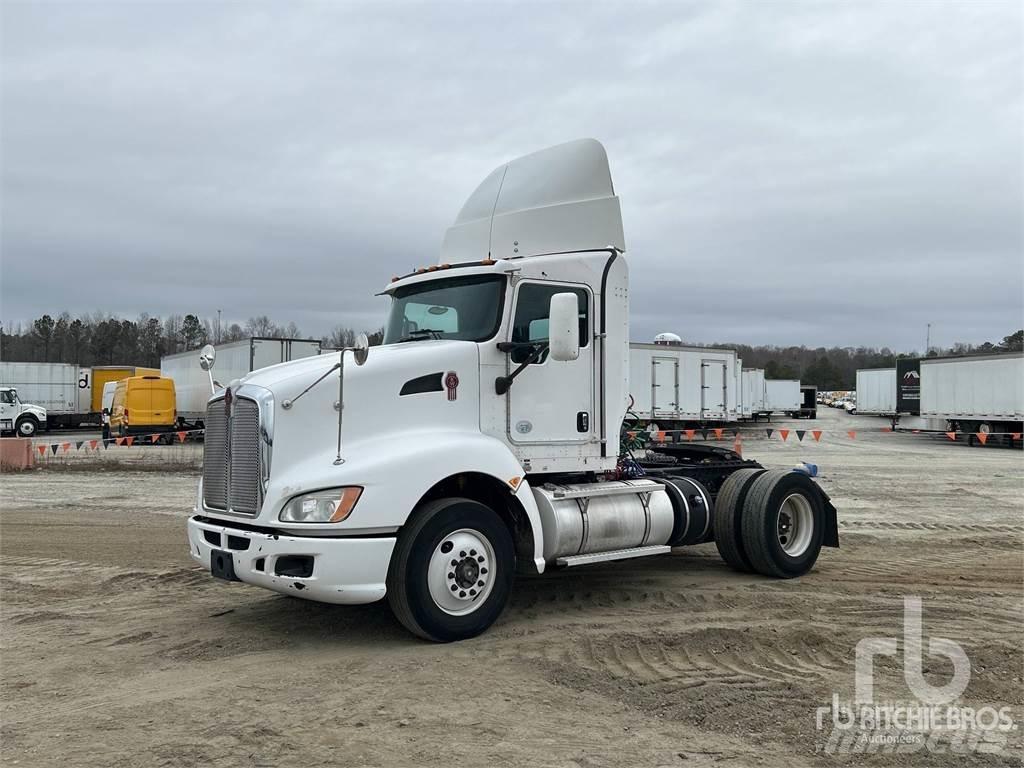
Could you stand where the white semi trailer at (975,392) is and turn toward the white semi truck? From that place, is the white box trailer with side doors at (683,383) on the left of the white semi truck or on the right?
right

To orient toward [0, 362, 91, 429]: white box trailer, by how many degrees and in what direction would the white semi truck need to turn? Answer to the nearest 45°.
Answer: approximately 90° to its right

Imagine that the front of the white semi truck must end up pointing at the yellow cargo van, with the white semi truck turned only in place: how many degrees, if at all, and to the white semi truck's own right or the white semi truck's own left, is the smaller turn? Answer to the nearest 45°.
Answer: approximately 90° to the white semi truck's own right

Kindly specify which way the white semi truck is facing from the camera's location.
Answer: facing the viewer and to the left of the viewer

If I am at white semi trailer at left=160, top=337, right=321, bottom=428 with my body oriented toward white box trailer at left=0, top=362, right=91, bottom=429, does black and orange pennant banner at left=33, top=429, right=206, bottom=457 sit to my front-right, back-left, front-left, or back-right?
front-left

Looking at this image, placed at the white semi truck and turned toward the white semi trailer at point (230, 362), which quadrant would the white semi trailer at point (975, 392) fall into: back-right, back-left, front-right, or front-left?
front-right
